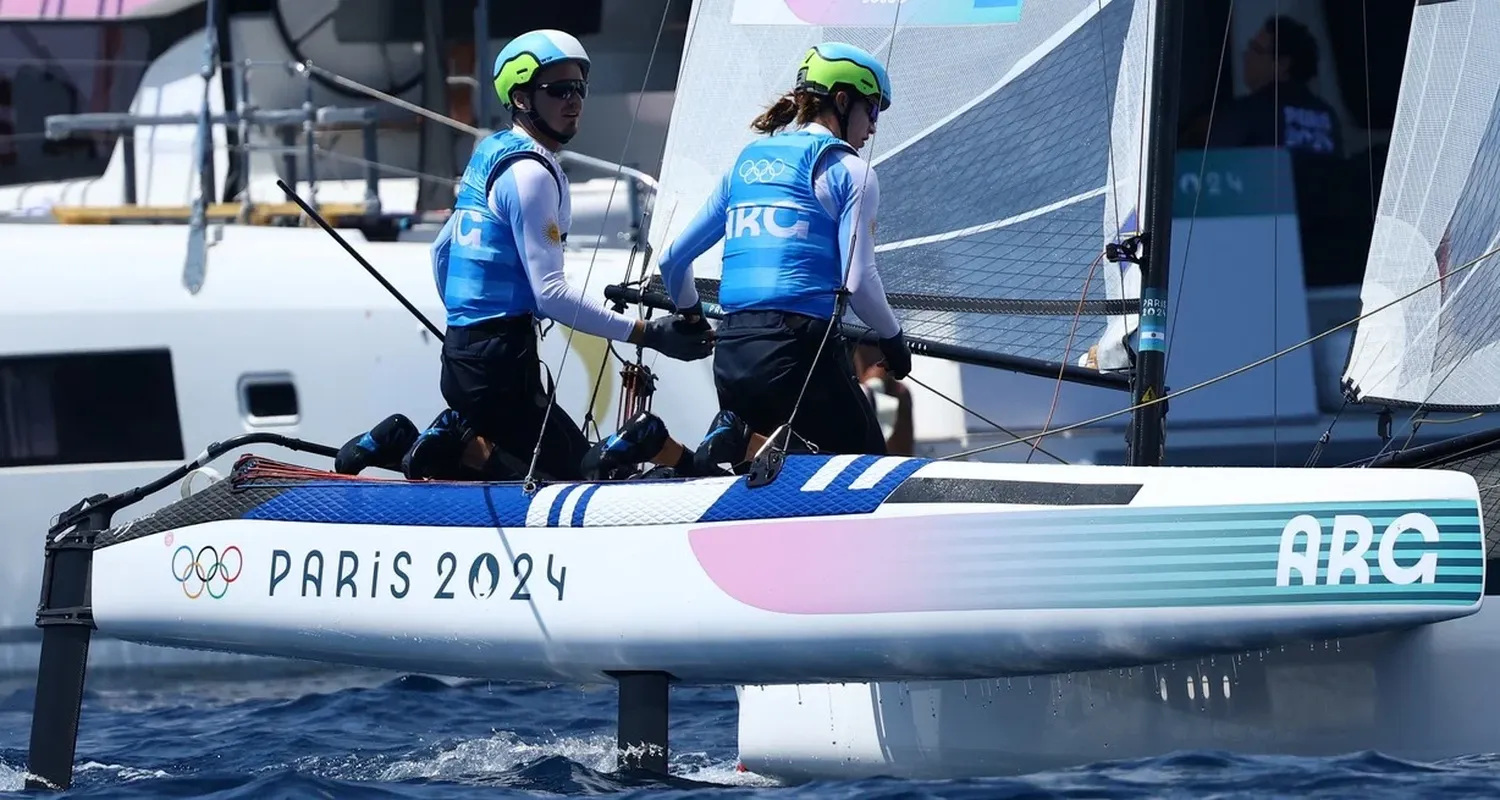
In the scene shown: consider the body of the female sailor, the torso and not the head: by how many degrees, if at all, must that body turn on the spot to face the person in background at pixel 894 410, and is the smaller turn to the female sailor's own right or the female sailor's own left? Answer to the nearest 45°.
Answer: approximately 45° to the female sailor's own left

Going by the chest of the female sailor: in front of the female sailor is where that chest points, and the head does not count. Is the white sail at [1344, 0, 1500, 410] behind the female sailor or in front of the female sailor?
in front

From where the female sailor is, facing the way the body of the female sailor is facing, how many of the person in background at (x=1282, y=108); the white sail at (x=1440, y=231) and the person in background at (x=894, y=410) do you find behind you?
0

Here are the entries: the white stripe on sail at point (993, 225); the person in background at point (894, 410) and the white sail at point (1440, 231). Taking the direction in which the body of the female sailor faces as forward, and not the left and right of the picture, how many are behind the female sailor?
0

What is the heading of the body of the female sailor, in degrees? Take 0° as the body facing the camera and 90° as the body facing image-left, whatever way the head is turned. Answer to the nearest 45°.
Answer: approximately 225°

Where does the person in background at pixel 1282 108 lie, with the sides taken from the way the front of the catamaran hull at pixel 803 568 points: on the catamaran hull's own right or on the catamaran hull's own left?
on the catamaran hull's own left

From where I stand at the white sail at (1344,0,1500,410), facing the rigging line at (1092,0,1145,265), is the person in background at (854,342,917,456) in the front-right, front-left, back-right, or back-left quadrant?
front-right

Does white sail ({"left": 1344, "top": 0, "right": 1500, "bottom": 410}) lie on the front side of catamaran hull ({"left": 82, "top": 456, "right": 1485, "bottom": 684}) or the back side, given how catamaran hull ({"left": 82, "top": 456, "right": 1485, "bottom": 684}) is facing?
on the front side

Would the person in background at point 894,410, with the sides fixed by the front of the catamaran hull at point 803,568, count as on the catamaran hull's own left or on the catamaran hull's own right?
on the catamaran hull's own left

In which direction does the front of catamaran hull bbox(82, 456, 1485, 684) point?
to the viewer's right

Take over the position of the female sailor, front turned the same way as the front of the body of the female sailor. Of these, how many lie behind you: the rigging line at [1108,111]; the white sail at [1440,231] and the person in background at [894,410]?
0
